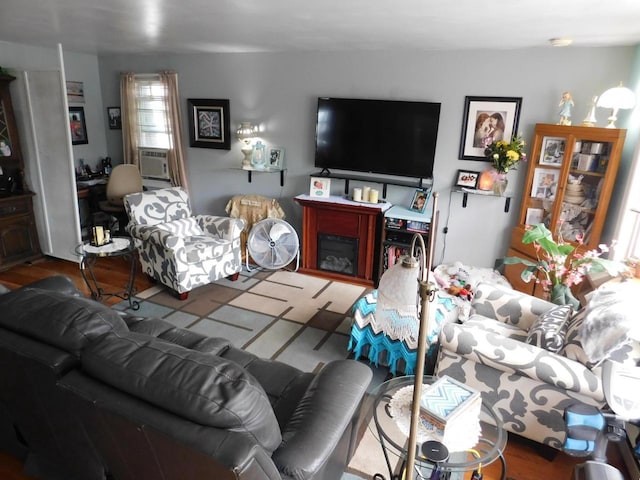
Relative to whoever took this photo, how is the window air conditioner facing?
facing the viewer

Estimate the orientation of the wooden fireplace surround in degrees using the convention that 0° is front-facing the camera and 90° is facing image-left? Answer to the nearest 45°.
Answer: approximately 45°

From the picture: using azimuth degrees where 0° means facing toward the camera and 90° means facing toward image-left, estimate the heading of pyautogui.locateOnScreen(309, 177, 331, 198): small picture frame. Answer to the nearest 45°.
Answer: approximately 0°

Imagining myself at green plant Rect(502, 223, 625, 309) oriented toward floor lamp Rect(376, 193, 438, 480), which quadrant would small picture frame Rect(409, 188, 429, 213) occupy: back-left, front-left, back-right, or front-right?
back-right

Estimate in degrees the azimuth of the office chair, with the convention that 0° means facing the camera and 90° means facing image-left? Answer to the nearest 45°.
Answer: approximately 135°

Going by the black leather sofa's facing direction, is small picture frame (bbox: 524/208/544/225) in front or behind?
in front

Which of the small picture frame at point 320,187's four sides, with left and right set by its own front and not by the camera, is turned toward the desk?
right

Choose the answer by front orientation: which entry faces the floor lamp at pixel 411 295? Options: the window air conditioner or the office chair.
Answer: the window air conditioner

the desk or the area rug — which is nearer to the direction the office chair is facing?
the desk

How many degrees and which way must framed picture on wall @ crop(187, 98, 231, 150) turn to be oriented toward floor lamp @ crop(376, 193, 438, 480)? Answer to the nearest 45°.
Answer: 0° — it already faces it

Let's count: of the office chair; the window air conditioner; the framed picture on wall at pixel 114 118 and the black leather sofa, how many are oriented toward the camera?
2

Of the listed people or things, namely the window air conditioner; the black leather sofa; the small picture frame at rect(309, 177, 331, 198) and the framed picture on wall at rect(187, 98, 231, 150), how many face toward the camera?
3

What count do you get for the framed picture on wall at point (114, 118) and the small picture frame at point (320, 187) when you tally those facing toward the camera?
2

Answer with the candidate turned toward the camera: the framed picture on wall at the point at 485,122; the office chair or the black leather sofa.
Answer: the framed picture on wall

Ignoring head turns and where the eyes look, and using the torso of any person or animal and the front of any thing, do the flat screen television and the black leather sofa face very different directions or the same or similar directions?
very different directions

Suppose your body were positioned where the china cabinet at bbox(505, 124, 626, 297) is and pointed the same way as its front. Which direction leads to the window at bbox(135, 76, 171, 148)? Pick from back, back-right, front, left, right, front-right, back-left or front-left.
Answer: front-right
